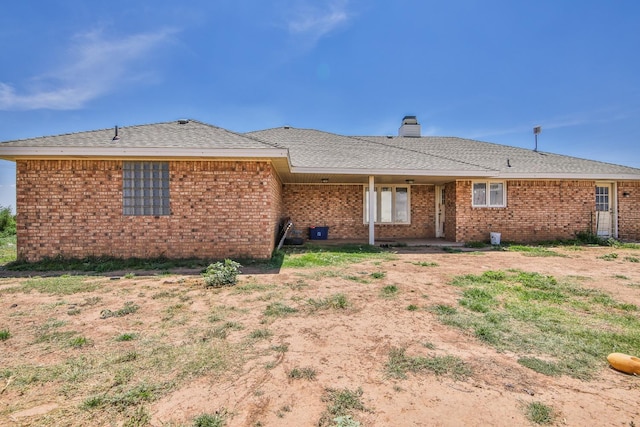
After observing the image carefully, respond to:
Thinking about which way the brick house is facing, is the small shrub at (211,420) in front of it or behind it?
behind

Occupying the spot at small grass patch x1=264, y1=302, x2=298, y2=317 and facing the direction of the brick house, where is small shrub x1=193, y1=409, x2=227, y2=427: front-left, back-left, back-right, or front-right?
back-left

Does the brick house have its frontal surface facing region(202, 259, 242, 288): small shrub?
no

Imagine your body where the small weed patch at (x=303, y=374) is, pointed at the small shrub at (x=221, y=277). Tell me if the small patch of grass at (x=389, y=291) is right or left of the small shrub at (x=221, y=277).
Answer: right

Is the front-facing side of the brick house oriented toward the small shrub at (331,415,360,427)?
yes

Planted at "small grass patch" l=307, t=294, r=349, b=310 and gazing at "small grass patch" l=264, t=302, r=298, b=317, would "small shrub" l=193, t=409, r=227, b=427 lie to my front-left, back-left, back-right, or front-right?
front-left

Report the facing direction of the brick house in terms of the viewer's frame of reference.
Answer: facing away from the viewer

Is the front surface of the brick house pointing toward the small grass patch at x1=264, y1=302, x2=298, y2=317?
yes

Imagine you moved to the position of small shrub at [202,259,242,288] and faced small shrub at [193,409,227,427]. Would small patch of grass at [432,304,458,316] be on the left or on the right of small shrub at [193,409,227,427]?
left
